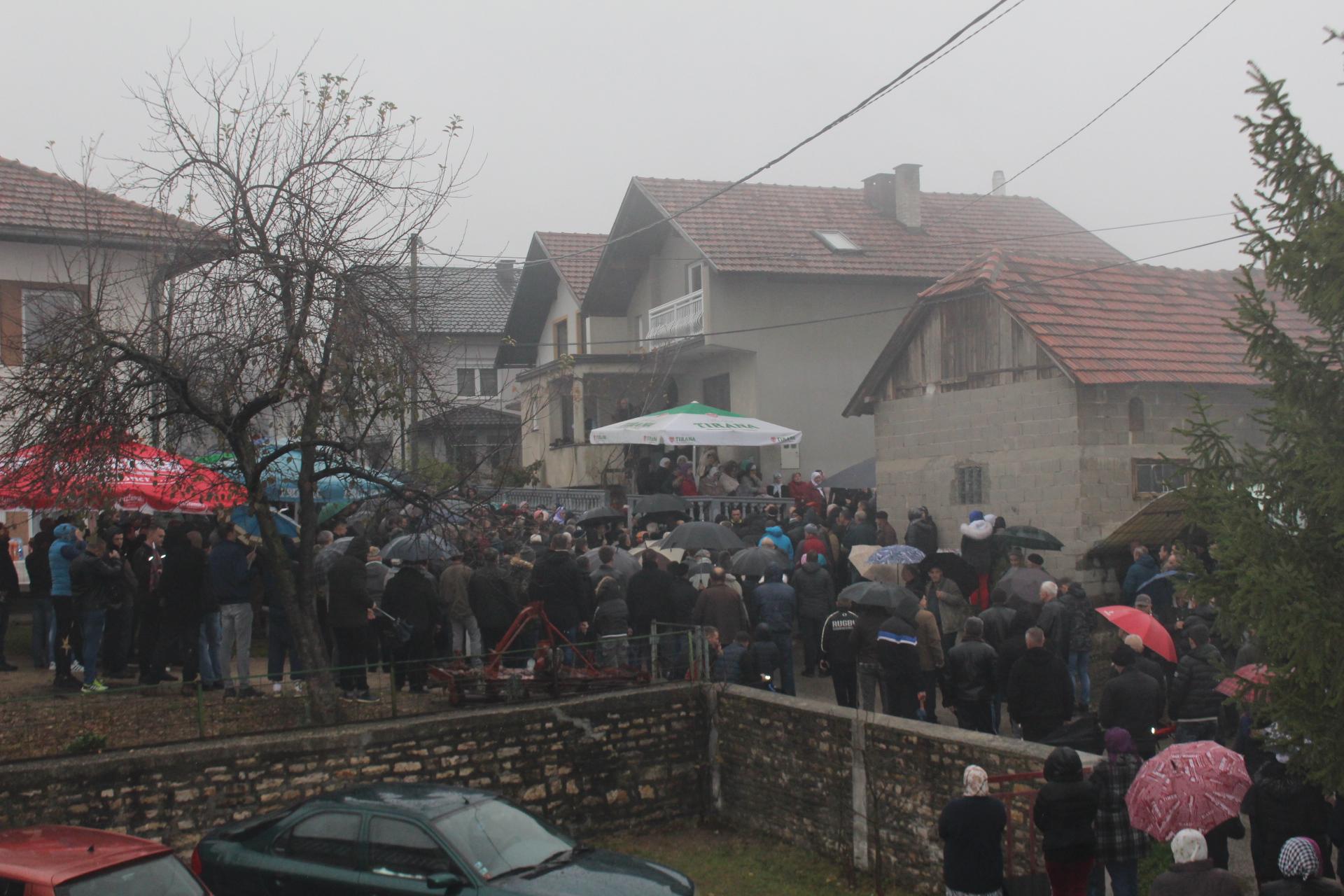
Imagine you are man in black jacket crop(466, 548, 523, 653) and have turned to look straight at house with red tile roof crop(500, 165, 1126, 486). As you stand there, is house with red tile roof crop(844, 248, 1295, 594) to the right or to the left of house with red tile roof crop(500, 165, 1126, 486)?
right

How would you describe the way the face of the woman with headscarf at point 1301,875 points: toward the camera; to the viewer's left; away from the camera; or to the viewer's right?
away from the camera

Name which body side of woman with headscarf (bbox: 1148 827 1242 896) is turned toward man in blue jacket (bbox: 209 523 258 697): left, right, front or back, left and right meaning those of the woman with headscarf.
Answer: left

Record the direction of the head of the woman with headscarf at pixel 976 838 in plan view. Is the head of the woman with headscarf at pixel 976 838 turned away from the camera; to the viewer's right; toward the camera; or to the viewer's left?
away from the camera

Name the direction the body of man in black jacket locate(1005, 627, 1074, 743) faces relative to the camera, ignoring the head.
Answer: away from the camera

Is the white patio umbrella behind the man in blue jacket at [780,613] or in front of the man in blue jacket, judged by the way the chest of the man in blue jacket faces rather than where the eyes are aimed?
in front

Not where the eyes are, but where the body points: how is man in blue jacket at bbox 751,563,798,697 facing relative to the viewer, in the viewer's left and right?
facing away from the viewer

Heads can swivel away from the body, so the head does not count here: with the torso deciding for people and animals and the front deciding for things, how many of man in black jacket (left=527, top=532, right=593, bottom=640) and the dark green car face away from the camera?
1

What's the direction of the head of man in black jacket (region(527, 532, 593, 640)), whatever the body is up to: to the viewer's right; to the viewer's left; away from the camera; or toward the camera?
away from the camera

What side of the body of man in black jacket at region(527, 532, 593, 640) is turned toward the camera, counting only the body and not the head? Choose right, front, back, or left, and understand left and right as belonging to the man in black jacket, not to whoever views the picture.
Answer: back

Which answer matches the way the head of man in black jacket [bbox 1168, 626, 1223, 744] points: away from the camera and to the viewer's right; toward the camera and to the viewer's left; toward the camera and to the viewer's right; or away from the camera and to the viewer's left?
away from the camera and to the viewer's left

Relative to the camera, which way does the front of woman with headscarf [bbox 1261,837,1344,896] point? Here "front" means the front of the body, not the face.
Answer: away from the camera

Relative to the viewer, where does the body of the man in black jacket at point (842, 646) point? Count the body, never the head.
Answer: away from the camera

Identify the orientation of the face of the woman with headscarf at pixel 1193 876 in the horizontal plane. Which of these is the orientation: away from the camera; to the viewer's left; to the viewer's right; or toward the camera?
away from the camera

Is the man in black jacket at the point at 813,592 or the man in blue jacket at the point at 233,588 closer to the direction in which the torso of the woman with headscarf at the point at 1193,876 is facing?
the man in black jacket

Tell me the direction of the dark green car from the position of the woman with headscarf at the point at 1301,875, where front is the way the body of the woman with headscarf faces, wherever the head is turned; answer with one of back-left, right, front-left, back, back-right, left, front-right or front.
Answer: left

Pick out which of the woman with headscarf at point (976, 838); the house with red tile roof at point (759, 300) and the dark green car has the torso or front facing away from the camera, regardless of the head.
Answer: the woman with headscarf

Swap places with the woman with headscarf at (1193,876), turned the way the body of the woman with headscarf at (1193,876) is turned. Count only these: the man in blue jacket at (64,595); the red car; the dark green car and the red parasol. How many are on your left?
4
